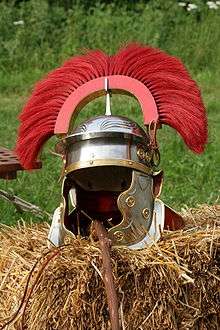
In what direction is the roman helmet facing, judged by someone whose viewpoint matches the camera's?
facing the viewer and to the left of the viewer
